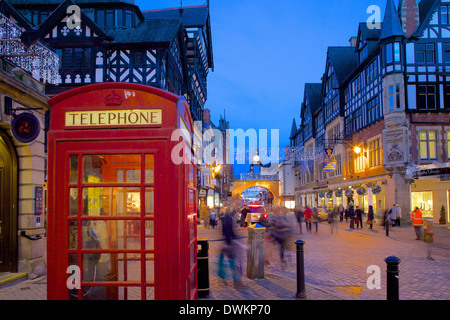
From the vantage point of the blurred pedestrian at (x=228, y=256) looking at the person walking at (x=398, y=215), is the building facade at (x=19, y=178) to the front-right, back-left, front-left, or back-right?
back-left

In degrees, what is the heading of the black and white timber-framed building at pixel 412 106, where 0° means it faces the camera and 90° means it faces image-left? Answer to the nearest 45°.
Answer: approximately 45°

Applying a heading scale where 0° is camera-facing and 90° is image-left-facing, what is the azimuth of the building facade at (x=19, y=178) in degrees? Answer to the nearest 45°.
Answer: approximately 315°

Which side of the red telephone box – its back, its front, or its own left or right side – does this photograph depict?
front

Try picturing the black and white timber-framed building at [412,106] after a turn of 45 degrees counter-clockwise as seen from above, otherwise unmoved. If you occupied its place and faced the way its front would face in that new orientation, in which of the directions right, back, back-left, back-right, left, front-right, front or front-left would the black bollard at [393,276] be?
front

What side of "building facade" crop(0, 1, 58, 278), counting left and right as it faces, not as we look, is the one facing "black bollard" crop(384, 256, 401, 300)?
front

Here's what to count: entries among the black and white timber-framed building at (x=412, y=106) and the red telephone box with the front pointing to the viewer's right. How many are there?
0

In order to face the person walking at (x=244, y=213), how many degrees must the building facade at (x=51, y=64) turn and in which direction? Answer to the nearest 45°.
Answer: approximately 45° to its left

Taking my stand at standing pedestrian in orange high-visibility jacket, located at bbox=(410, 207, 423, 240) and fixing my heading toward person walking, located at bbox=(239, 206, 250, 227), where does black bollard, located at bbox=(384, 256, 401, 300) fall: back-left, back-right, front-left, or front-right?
back-left

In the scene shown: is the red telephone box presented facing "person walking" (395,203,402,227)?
no

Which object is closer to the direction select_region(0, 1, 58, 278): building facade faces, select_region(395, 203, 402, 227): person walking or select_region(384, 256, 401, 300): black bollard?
the black bollard

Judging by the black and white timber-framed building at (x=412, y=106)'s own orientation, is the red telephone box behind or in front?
in front
